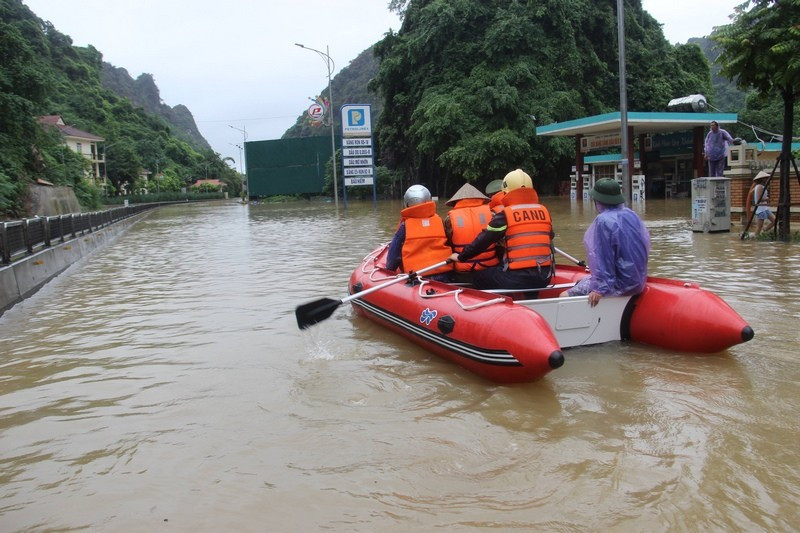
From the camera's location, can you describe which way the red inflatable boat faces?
facing away from the viewer and to the left of the viewer

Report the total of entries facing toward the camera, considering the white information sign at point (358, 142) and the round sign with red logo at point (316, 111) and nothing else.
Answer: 2

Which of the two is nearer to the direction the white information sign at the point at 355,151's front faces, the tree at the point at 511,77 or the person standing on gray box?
the person standing on gray box

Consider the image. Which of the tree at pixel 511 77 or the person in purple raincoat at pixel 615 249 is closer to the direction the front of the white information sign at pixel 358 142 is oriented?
the person in purple raincoat
